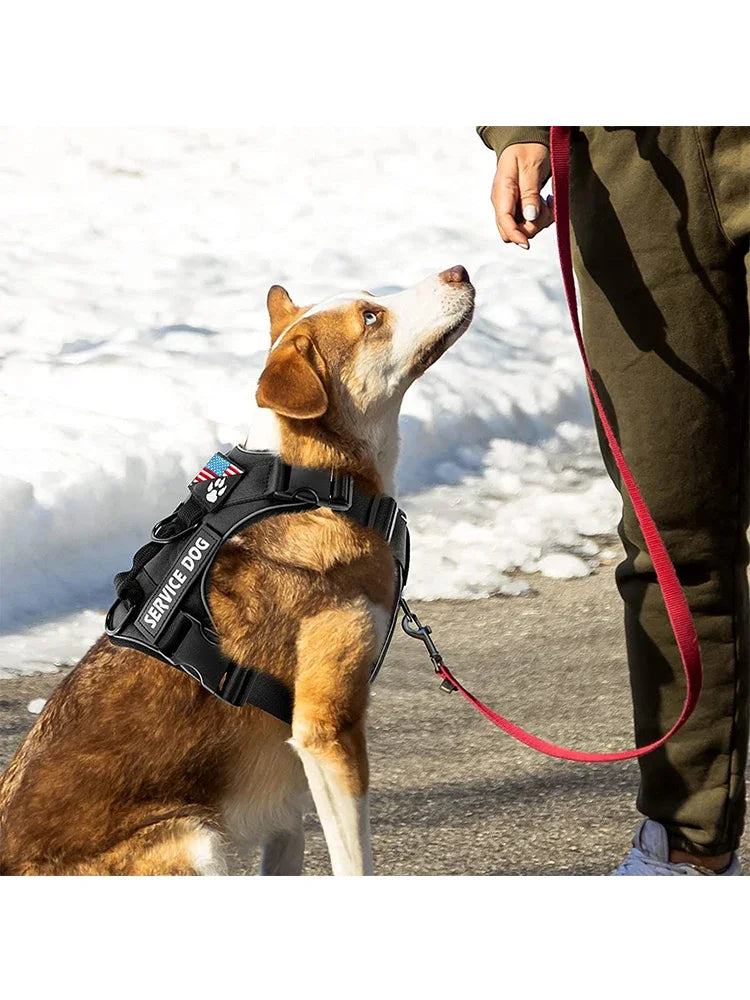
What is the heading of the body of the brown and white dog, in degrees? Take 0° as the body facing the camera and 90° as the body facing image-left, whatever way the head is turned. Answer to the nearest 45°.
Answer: approximately 270°
